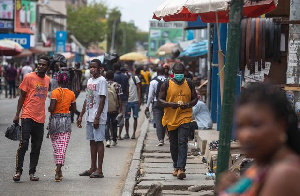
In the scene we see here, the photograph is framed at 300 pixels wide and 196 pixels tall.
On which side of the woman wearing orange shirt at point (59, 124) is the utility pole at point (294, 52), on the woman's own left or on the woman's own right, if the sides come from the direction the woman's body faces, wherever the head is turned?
on the woman's own right

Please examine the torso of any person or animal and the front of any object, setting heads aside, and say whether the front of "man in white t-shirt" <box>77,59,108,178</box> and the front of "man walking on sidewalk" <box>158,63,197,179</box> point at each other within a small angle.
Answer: no

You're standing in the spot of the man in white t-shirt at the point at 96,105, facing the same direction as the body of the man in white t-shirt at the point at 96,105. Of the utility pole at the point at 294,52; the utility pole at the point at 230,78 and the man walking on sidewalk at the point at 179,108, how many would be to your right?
0

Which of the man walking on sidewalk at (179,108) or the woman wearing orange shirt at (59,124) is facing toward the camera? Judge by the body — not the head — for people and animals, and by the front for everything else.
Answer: the man walking on sidewalk

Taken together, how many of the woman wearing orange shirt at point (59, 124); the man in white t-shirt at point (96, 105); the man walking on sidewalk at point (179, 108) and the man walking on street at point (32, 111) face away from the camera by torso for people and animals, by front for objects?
1

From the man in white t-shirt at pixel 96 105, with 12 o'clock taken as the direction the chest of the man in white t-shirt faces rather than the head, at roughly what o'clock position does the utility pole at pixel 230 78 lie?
The utility pole is roughly at 10 o'clock from the man in white t-shirt.

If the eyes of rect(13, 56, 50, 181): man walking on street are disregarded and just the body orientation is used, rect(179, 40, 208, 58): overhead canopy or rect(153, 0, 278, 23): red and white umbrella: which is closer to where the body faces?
the red and white umbrella

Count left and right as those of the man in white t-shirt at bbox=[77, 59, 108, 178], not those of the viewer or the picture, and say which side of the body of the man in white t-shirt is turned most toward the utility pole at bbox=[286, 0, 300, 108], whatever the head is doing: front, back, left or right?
left

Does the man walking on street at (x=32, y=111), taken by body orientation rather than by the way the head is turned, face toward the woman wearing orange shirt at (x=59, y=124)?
no

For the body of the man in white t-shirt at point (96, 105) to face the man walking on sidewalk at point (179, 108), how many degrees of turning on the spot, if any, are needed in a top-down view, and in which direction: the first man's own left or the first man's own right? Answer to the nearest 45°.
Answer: approximately 135° to the first man's own left

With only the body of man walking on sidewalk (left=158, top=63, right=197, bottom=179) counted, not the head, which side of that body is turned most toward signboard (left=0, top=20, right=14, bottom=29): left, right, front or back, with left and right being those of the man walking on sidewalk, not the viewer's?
back

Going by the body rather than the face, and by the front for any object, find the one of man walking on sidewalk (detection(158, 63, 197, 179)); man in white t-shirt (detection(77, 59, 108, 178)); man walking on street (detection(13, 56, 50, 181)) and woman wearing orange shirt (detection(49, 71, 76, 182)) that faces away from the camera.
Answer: the woman wearing orange shirt

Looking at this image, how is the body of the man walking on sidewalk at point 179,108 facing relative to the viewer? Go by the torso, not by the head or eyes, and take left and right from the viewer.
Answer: facing the viewer

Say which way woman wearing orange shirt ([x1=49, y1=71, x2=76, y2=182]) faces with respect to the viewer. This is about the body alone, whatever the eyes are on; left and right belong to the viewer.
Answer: facing away from the viewer
